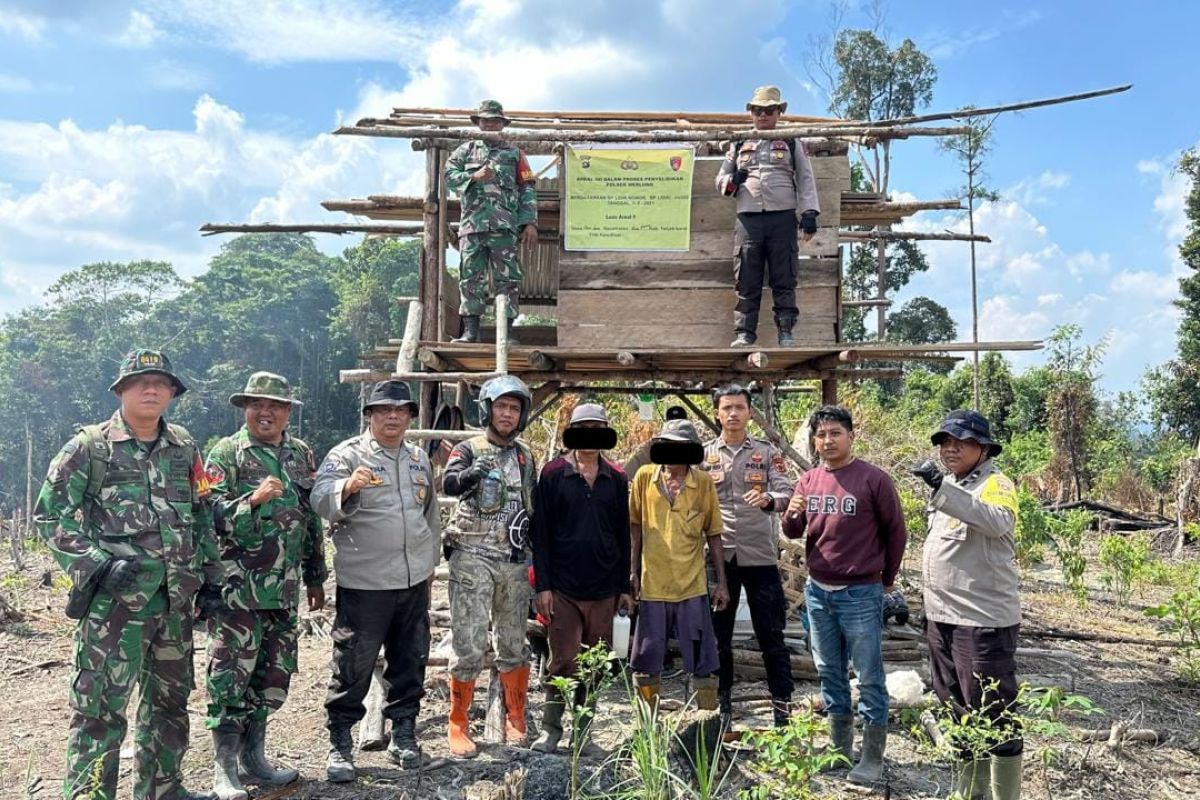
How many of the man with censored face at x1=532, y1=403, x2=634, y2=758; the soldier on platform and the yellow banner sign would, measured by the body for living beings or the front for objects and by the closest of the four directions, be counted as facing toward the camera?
3

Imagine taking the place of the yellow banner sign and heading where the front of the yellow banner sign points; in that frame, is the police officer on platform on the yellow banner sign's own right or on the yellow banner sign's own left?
on the yellow banner sign's own left

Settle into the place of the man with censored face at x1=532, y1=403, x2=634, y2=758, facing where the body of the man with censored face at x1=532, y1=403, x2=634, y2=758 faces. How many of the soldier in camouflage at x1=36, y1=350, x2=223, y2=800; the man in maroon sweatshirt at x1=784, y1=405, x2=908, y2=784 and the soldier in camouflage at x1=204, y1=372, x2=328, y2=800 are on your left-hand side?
1

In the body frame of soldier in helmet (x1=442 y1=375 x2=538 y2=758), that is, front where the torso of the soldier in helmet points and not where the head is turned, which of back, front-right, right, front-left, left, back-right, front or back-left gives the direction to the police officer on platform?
back-left

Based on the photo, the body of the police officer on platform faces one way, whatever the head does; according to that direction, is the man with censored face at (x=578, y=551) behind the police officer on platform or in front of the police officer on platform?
in front

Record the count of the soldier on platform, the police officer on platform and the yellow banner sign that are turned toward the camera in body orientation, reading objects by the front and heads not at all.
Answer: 3

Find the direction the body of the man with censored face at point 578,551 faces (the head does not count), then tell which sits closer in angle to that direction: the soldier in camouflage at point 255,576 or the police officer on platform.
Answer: the soldier in camouflage
